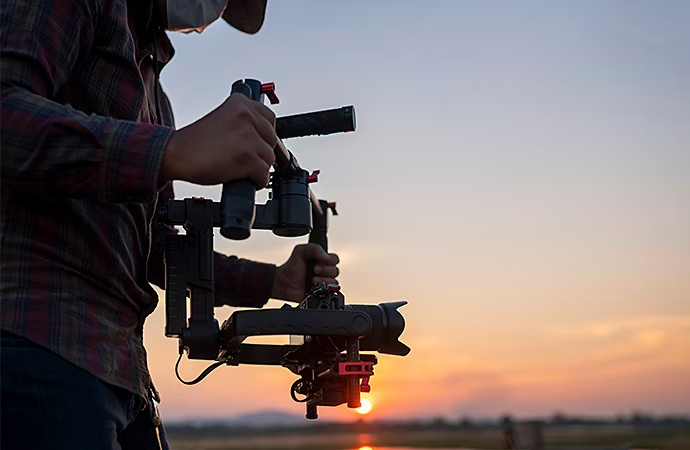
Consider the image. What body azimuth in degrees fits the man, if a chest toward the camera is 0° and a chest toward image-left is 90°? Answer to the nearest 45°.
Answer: approximately 270°

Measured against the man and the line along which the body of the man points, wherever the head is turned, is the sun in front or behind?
in front
